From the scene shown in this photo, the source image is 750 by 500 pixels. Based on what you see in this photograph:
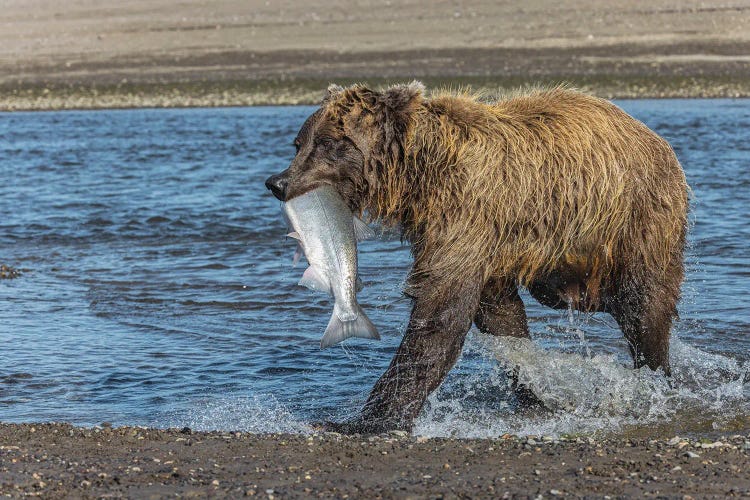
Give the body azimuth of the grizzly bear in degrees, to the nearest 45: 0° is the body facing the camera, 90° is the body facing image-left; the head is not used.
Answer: approximately 90°
